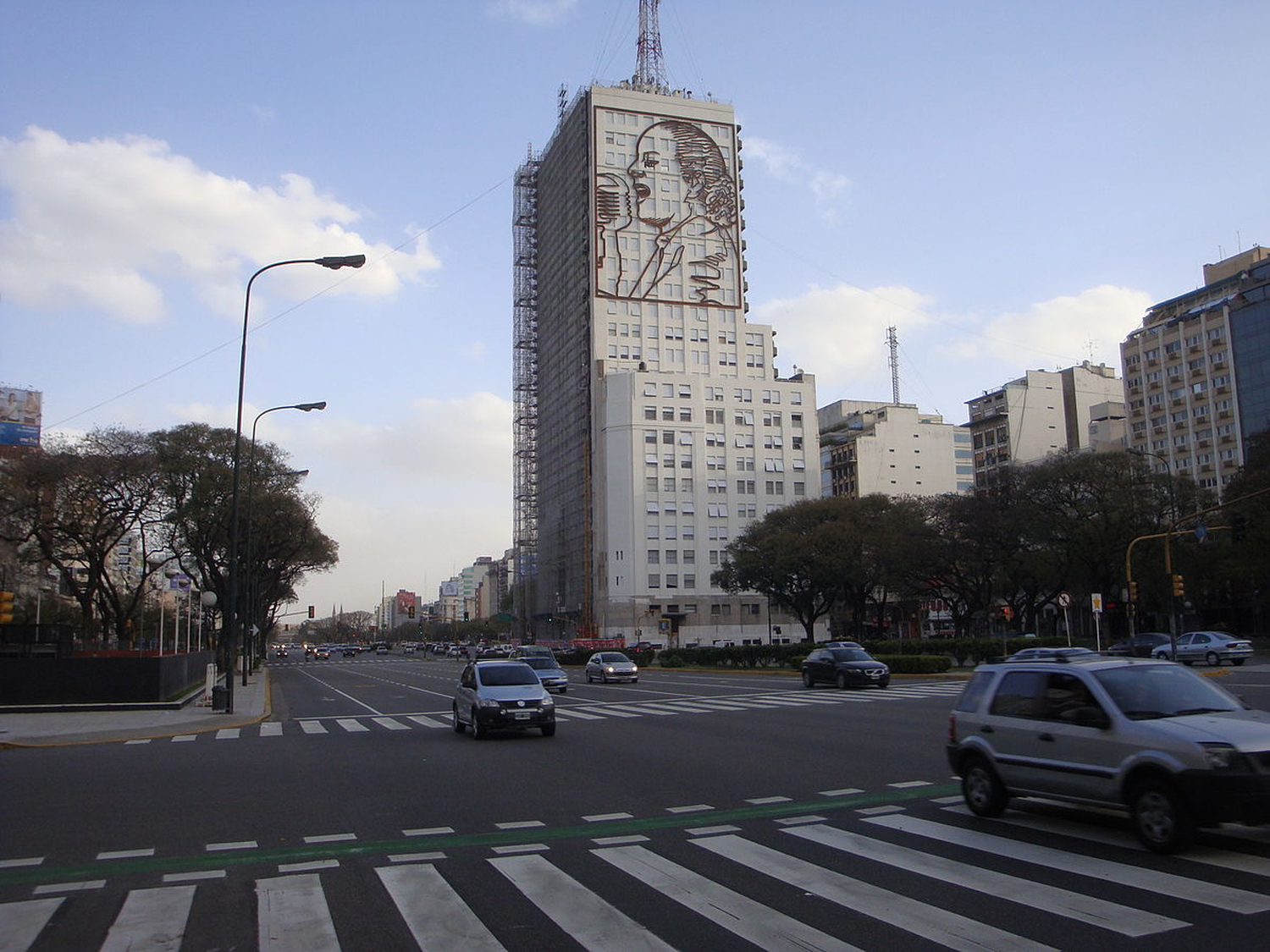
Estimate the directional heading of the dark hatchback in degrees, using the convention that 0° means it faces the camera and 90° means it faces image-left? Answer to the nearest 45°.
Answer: approximately 315°

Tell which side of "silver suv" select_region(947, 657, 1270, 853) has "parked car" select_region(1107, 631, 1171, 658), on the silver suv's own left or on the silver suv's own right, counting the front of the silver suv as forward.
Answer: on the silver suv's own left

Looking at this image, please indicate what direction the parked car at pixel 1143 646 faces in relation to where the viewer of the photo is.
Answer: facing to the left of the viewer

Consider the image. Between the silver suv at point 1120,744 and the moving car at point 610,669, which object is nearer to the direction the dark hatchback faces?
the silver suv

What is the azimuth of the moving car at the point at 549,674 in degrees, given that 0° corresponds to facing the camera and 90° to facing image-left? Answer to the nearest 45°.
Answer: approximately 315°

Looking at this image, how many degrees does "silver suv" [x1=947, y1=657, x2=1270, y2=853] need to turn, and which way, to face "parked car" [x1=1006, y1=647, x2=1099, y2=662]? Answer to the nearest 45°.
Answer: approximately 135° to its left

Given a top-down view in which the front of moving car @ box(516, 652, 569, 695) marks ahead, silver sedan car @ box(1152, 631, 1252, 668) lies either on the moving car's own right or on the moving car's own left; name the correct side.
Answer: on the moving car's own left

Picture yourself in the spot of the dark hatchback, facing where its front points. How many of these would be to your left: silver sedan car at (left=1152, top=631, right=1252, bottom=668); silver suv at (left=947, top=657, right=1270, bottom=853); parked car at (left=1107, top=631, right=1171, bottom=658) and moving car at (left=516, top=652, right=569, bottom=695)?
2

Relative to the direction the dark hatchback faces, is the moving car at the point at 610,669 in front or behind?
behind

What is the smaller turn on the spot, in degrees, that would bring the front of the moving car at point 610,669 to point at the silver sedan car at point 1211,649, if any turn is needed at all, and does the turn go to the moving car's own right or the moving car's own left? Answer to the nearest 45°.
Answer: approximately 45° to the moving car's own left
